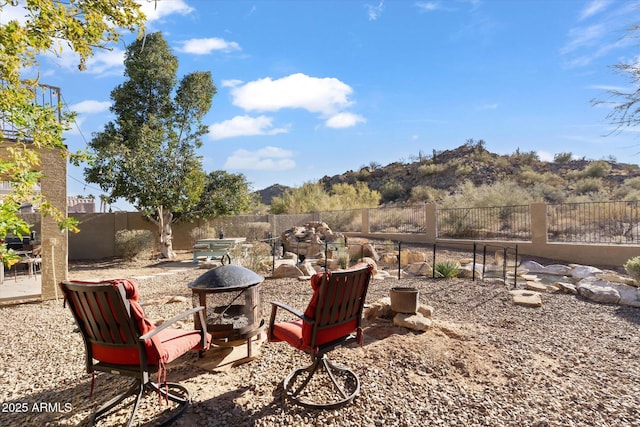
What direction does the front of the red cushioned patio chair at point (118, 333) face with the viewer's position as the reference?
facing away from the viewer and to the right of the viewer

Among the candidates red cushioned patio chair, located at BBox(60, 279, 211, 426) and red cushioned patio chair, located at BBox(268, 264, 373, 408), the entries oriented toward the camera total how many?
0

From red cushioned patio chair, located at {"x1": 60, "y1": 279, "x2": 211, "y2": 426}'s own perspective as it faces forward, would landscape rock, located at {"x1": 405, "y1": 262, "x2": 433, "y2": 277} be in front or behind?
in front

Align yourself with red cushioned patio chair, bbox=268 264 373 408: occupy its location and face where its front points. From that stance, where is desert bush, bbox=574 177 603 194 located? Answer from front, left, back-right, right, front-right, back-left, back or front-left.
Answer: right

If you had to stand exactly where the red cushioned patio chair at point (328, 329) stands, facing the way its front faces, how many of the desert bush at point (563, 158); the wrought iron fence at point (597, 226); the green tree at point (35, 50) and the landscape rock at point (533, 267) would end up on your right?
3

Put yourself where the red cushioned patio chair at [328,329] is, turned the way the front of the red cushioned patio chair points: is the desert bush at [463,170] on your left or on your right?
on your right

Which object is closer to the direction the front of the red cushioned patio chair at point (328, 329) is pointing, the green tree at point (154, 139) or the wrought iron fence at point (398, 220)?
the green tree

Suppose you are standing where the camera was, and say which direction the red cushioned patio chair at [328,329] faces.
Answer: facing away from the viewer and to the left of the viewer

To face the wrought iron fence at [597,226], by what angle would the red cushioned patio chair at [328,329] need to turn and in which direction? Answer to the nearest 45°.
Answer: approximately 90° to its right

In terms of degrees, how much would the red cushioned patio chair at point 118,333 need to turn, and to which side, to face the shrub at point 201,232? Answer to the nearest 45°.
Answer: approximately 45° to its left

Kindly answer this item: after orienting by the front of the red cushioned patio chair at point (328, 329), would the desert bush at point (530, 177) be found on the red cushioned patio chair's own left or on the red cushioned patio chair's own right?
on the red cushioned patio chair's own right

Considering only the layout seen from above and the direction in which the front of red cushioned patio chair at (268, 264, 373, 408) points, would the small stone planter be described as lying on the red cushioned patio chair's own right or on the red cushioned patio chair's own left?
on the red cushioned patio chair's own right

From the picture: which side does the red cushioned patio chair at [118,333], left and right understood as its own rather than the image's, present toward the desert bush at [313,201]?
front

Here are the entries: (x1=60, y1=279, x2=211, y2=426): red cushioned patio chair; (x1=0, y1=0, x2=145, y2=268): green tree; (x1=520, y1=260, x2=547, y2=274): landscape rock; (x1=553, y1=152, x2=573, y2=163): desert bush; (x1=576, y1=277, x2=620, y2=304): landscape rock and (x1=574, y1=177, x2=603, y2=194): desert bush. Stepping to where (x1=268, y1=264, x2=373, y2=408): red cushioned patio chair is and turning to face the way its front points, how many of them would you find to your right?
4

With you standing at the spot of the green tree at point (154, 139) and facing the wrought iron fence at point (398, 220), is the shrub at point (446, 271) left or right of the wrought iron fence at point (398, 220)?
right

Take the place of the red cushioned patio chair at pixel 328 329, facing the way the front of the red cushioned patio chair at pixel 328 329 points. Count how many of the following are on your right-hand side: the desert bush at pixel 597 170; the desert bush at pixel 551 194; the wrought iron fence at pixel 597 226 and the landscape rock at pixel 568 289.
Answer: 4
